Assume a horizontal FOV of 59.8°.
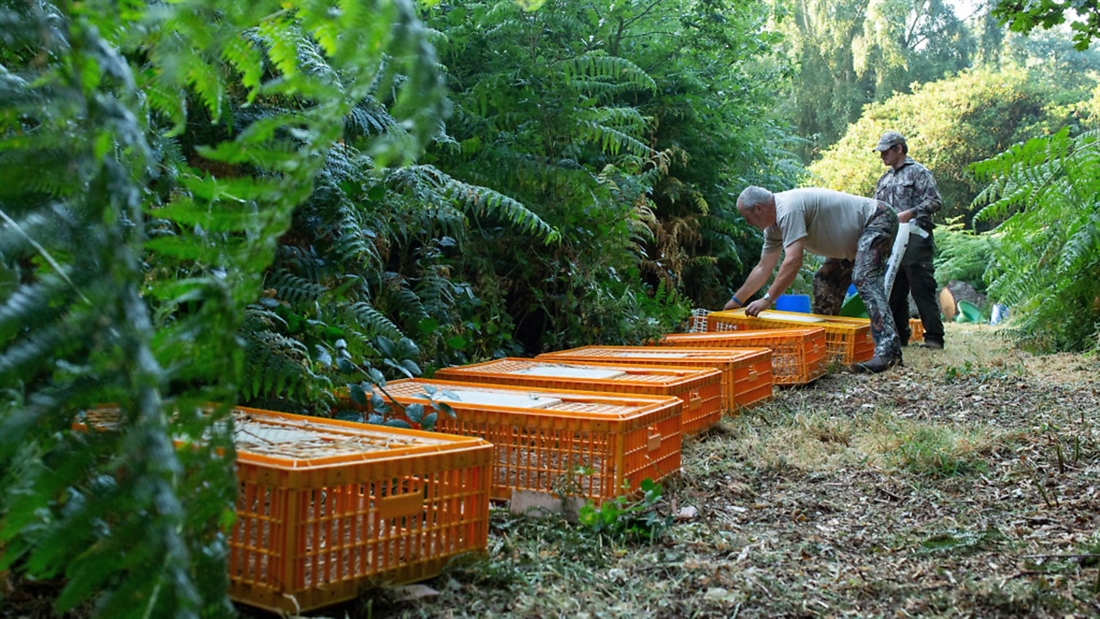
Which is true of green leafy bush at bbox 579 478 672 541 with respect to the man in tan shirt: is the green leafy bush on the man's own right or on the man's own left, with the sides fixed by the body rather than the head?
on the man's own left

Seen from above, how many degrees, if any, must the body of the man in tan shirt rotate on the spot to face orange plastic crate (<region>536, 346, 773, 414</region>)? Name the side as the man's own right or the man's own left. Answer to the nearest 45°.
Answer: approximately 90° to the man's own left

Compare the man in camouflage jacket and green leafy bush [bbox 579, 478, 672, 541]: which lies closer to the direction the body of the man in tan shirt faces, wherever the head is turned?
the green leafy bush

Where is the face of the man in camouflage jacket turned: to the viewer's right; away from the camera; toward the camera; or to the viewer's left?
to the viewer's left

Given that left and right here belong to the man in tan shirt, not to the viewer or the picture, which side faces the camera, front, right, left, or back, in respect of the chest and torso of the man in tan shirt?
left

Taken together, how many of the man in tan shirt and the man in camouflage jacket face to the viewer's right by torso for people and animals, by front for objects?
0

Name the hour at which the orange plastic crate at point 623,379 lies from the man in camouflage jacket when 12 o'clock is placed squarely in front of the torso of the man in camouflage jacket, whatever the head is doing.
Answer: The orange plastic crate is roughly at 11 o'clock from the man in camouflage jacket.

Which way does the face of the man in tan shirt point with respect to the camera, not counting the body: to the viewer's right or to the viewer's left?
to the viewer's left

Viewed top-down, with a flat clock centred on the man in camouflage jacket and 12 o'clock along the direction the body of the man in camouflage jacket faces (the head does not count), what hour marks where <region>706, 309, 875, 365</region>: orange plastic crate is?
The orange plastic crate is roughly at 11 o'clock from the man in camouflage jacket.

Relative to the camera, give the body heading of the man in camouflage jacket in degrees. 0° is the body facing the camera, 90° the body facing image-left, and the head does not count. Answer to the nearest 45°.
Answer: approximately 45°
